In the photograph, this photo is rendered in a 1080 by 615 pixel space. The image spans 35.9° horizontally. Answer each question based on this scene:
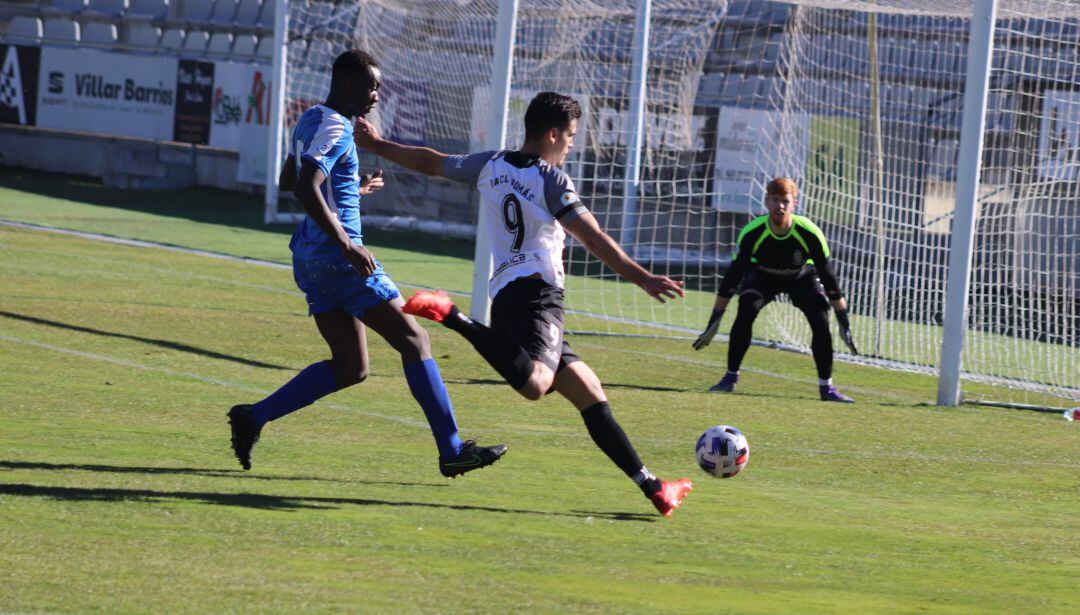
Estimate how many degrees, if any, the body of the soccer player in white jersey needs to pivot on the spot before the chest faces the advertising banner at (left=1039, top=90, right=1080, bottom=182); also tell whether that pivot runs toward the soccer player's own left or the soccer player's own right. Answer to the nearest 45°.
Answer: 0° — they already face it

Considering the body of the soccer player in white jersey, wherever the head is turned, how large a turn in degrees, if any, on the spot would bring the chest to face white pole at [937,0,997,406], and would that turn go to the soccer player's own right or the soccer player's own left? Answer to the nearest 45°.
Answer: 0° — they already face it

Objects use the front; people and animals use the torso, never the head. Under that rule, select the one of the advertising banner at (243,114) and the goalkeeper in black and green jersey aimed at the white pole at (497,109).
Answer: the advertising banner

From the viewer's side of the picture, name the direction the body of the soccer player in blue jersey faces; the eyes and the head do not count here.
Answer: to the viewer's right

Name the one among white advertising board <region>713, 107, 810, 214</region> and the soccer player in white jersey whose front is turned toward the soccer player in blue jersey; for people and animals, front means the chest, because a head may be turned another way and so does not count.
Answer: the white advertising board

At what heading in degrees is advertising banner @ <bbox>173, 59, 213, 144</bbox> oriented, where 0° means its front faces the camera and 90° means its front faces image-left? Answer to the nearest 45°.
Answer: approximately 0°

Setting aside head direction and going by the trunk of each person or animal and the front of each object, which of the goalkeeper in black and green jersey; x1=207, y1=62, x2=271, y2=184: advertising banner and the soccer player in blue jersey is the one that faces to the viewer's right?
the soccer player in blue jersey

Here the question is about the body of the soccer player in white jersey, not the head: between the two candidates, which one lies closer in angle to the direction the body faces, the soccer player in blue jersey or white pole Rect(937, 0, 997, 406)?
the white pole

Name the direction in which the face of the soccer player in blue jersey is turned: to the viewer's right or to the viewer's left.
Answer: to the viewer's right

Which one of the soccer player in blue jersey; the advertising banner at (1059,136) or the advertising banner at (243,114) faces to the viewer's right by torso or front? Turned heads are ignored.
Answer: the soccer player in blue jersey

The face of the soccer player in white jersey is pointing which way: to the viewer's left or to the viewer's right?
to the viewer's right

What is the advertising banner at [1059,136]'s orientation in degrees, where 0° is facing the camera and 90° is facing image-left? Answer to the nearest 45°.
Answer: approximately 0°
